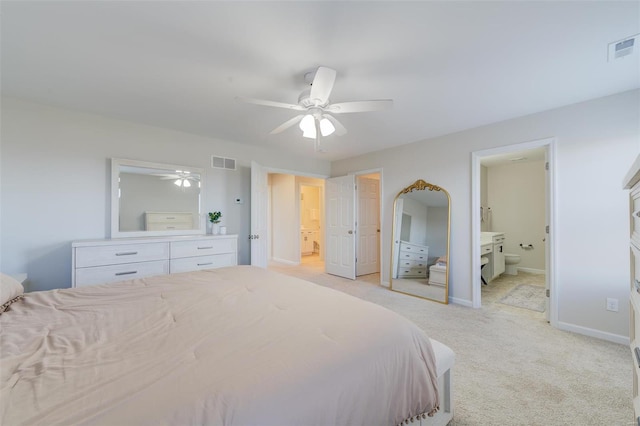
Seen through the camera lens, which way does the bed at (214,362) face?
facing away from the viewer and to the right of the viewer

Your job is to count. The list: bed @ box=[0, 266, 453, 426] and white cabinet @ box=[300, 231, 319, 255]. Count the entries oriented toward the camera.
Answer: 1

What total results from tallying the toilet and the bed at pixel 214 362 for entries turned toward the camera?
0

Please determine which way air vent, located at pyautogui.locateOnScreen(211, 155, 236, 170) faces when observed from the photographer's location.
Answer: facing the viewer and to the right of the viewer

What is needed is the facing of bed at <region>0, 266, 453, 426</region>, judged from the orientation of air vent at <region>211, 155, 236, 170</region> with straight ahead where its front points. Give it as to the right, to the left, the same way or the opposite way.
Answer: to the left

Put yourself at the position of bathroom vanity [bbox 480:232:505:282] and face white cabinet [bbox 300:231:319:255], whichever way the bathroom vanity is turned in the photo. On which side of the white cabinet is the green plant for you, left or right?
left

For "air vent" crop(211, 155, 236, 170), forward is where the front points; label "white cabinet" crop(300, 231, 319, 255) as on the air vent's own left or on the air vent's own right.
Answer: on the air vent's own left

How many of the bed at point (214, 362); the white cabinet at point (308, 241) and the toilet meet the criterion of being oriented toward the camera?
1

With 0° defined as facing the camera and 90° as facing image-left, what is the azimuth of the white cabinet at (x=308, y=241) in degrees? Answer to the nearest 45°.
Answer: approximately 0°

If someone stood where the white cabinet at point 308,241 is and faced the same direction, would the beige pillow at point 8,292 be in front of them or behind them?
in front

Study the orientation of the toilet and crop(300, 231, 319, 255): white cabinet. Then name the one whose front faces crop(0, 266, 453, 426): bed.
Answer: the white cabinet

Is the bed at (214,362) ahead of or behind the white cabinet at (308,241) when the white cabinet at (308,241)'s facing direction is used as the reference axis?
ahead

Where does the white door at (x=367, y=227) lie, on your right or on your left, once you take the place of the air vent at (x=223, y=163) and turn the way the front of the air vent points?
on your left
